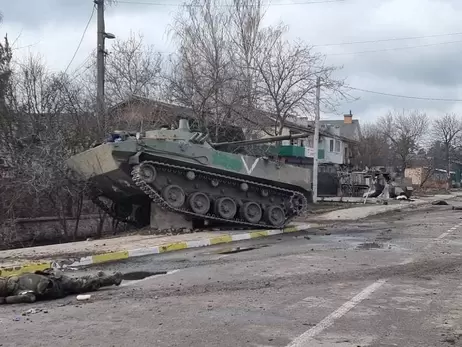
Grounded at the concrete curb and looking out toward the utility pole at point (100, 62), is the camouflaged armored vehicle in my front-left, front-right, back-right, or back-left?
front-right

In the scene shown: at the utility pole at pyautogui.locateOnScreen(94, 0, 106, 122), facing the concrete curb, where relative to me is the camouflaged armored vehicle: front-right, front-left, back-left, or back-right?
front-left

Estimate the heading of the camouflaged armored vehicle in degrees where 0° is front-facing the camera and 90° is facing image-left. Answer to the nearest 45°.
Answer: approximately 45°

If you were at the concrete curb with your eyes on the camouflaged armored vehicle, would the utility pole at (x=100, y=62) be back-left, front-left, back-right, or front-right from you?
front-left

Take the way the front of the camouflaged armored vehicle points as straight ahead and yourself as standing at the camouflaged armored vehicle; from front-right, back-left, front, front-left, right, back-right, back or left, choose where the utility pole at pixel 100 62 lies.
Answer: right
